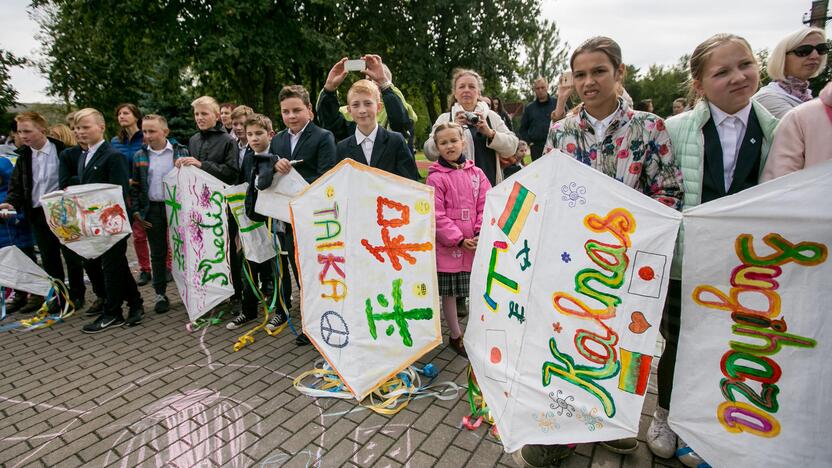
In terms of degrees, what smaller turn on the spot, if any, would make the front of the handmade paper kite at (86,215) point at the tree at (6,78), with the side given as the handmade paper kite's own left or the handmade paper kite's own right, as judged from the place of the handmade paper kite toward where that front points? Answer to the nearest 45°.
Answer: approximately 180°

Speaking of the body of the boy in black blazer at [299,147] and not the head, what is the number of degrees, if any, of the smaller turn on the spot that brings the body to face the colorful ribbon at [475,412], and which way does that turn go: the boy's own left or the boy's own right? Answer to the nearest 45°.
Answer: approximately 90° to the boy's own left

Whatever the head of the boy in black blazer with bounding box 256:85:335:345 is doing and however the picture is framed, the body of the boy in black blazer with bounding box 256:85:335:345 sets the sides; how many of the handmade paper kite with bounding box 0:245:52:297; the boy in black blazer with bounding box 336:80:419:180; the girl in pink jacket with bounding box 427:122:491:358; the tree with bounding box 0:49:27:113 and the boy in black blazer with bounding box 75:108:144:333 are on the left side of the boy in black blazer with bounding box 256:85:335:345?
2

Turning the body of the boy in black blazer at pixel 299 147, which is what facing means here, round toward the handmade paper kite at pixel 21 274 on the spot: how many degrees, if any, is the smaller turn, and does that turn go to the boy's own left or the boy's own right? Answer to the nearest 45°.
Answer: approximately 90° to the boy's own right

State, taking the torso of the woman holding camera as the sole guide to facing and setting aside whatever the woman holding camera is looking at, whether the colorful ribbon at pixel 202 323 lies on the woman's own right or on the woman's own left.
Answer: on the woman's own right

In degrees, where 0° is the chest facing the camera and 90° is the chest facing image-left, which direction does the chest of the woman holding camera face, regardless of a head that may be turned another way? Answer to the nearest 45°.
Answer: approximately 0°

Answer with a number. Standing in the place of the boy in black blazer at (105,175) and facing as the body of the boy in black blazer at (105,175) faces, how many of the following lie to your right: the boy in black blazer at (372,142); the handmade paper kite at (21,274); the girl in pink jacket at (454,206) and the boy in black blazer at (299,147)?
1

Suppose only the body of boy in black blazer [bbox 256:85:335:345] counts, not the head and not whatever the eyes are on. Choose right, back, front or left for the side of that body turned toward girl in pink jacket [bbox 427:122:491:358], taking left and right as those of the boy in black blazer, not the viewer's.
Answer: left

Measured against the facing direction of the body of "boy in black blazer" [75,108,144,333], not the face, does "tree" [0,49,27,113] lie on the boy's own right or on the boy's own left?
on the boy's own right

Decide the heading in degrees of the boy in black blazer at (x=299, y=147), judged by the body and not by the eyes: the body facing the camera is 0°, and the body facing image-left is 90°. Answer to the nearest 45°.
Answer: approximately 45°

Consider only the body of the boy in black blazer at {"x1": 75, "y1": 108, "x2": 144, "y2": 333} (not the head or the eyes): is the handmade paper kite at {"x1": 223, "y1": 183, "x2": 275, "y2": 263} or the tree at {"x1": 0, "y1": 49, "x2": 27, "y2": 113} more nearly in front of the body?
the handmade paper kite

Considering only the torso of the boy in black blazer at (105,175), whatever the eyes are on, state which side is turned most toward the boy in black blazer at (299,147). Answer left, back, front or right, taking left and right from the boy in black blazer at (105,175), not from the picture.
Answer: left
